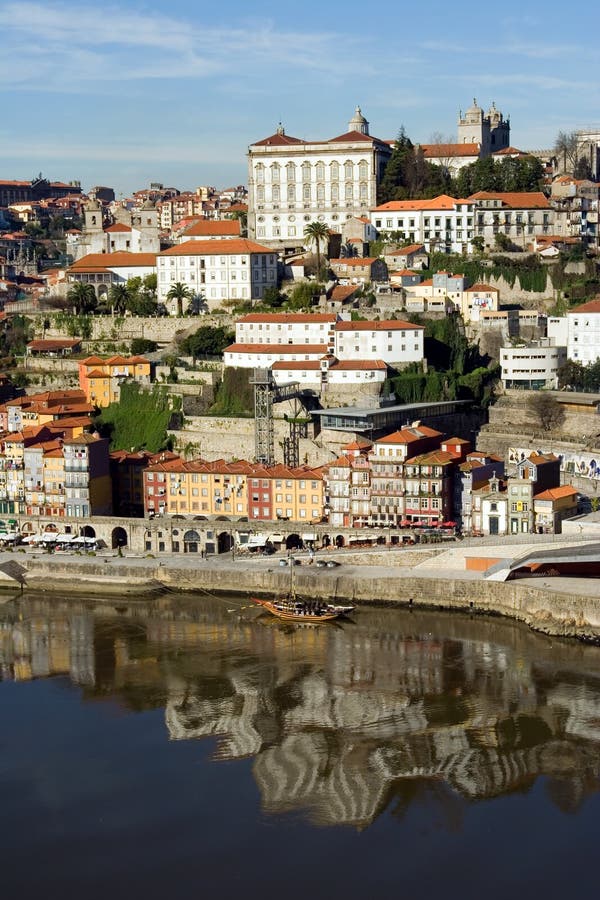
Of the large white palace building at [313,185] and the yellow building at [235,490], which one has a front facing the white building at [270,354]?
the large white palace building

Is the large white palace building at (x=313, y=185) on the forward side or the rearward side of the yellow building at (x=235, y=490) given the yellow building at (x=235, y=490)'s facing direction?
on the rearward side

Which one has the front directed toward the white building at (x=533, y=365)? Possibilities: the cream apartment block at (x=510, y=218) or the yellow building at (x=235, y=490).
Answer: the cream apartment block

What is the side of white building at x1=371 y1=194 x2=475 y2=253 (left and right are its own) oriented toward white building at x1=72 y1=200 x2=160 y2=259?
right

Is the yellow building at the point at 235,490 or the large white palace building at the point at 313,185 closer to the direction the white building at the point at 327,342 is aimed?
the yellow building

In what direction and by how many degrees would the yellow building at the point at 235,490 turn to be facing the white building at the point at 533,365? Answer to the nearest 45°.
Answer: approximately 135° to its left

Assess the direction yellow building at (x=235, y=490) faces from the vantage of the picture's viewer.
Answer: facing the viewer

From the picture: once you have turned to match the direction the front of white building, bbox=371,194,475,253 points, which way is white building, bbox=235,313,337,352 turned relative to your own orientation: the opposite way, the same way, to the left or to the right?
the same way

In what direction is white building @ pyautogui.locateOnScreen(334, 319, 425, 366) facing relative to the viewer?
toward the camera

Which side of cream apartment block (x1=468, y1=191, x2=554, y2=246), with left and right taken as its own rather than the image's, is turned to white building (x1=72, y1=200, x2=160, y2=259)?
right

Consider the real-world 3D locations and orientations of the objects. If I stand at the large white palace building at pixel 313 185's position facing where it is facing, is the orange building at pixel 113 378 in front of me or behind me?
in front

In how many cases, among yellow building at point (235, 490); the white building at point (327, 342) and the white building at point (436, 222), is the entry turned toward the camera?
3

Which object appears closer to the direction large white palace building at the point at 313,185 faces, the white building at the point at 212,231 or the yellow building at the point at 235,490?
the yellow building

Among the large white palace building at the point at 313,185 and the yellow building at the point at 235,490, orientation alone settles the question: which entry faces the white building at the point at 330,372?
the large white palace building

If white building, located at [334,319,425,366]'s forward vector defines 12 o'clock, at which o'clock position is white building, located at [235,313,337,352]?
white building, located at [235,313,337,352] is roughly at 4 o'clock from white building, located at [334,319,425,366].

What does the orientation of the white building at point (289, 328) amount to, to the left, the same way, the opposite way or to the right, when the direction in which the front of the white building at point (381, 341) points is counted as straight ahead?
the same way

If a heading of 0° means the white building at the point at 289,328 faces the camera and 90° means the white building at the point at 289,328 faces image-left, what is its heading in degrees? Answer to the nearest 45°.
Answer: approximately 0°

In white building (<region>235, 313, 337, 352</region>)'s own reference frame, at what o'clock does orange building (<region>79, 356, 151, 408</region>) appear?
The orange building is roughly at 3 o'clock from the white building.

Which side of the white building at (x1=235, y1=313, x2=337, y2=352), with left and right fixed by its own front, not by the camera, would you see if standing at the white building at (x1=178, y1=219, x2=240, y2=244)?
back
